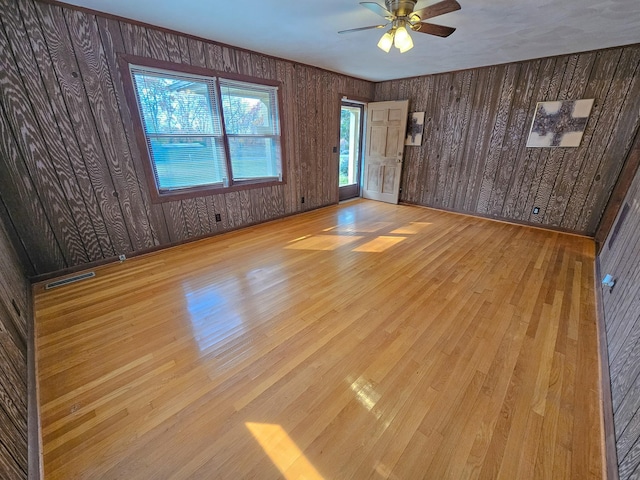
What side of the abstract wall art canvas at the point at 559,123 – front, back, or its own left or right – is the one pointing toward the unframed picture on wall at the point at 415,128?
right

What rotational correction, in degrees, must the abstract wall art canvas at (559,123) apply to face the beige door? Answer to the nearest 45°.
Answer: approximately 90° to its right

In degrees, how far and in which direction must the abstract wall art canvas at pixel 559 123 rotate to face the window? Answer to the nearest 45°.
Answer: approximately 45° to its right

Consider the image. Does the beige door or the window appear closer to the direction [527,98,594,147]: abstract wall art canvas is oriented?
the window

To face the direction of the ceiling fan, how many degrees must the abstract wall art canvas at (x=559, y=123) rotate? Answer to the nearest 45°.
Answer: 0° — it already faces it

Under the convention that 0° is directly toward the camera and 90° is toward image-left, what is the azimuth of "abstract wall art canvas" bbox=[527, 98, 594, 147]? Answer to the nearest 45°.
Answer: approximately 0°

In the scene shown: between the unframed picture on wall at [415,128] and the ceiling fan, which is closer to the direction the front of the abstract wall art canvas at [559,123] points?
the ceiling fan

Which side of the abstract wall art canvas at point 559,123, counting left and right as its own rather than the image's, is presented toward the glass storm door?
right

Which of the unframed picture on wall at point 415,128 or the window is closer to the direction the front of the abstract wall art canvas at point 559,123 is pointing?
the window

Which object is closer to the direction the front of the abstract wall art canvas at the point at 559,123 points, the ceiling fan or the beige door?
the ceiling fan
